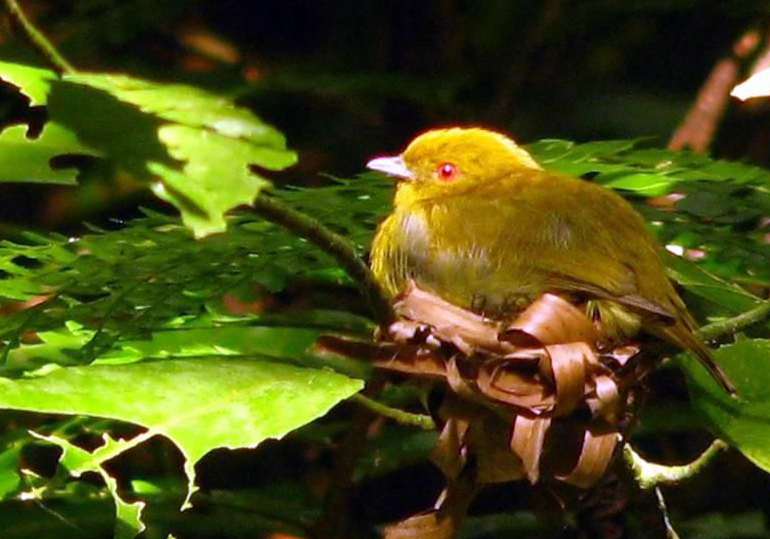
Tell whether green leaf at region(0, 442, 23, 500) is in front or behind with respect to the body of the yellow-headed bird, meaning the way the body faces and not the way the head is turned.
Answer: in front

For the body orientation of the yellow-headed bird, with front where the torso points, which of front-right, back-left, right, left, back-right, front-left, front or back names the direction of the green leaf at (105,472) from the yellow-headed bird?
front-left

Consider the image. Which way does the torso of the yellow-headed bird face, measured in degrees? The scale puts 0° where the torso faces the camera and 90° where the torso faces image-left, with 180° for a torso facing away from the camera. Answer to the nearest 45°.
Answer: approximately 90°
